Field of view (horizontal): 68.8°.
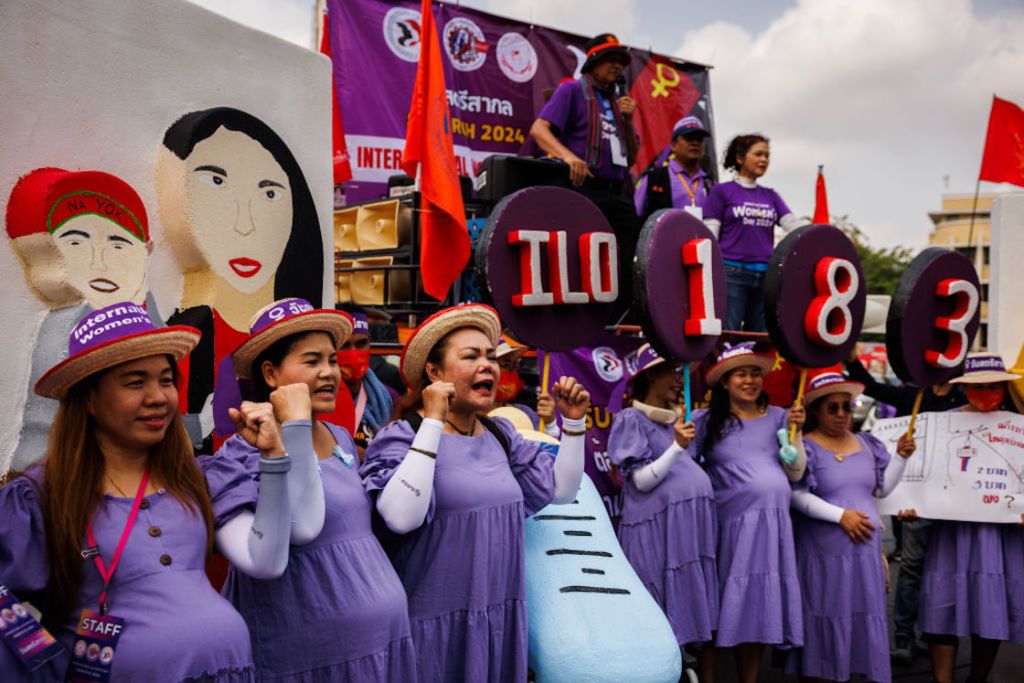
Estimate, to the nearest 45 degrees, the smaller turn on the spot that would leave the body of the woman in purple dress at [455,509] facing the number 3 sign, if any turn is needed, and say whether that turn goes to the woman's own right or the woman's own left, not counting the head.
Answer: approximately 90° to the woman's own left

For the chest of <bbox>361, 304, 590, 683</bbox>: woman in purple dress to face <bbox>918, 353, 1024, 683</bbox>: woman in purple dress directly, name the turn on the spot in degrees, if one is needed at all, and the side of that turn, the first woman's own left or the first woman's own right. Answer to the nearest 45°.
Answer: approximately 90° to the first woman's own left

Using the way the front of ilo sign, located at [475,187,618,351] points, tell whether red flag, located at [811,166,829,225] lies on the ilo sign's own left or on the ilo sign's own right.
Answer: on the ilo sign's own left

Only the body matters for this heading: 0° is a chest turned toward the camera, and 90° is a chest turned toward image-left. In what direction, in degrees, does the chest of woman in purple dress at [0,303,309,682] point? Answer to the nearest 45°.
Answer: approximately 315°

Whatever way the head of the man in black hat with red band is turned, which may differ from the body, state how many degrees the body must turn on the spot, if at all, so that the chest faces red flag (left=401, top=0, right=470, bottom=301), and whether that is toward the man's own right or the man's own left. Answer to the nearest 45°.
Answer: approximately 90° to the man's own right

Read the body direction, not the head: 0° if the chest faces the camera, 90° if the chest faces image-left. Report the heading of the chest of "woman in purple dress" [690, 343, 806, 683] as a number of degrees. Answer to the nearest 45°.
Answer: approximately 315°
